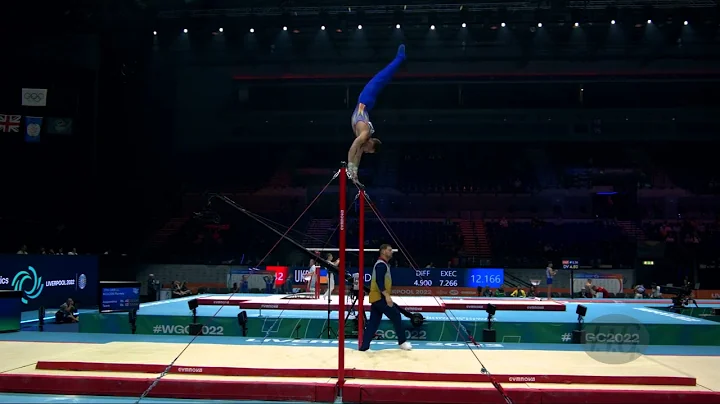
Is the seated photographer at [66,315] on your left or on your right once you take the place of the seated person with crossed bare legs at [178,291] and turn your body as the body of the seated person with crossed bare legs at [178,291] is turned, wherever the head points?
on your right

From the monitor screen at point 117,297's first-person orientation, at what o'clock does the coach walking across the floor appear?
The coach walking across the floor is roughly at 11 o'clock from the monitor screen.
